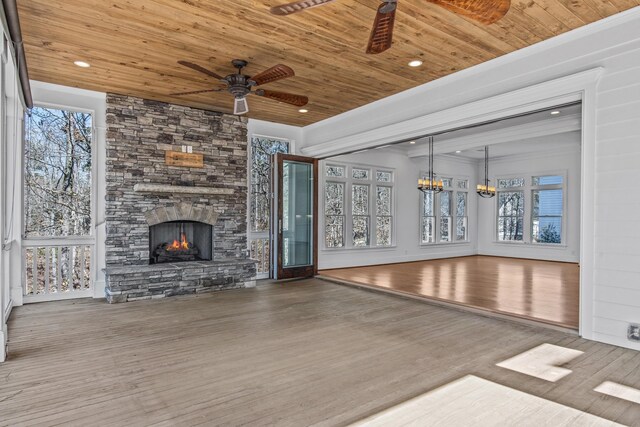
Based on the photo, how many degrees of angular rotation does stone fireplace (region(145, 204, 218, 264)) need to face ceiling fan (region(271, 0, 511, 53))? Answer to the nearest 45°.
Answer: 0° — it already faces it

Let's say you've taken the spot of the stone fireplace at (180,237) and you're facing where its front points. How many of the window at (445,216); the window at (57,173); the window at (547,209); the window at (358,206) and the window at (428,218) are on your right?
1

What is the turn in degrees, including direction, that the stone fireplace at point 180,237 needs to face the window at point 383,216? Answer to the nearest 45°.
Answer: approximately 90° to its left

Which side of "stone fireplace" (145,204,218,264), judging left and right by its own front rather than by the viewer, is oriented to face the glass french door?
left

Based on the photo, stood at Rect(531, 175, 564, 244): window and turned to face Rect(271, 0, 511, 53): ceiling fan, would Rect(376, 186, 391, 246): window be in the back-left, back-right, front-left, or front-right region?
front-right

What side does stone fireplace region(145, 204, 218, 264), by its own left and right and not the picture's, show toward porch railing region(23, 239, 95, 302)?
right

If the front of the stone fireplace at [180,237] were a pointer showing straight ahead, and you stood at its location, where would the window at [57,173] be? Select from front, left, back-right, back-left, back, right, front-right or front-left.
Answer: right

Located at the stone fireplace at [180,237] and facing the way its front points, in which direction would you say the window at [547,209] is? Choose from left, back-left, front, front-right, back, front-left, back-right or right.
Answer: left

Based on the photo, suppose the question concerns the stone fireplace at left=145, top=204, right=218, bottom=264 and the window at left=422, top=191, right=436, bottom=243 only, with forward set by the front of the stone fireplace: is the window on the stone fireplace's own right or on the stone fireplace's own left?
on the stone fireplace's own left

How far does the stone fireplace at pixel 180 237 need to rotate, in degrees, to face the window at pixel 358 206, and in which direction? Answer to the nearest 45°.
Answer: approximately 90° to its left

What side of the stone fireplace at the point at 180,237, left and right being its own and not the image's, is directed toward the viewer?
front

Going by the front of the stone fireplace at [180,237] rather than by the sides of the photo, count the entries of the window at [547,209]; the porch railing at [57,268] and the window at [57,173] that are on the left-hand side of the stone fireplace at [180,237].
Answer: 1

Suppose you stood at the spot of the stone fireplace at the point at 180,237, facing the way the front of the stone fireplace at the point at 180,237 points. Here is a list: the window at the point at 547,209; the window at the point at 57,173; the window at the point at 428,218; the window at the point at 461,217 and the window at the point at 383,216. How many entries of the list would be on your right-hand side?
1

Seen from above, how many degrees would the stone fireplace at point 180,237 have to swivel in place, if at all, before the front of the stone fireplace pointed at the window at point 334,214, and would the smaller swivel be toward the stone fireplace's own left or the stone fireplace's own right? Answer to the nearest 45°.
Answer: approximately 90° to the stone fireplace's own left

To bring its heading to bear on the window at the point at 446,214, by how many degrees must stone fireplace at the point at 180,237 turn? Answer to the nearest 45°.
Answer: approximately 90° to its left

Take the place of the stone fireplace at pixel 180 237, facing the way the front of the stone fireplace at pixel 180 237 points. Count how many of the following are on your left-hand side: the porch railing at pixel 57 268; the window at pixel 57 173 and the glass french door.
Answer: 1
